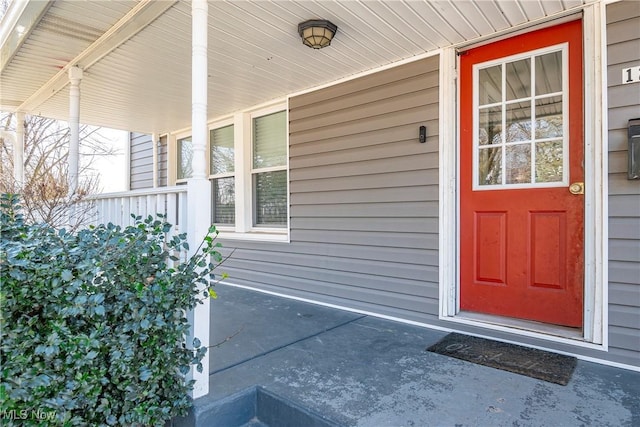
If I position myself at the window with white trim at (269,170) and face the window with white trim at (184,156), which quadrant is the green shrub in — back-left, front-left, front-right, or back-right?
back-left

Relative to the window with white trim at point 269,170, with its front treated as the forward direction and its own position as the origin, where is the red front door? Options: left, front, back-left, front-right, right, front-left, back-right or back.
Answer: left

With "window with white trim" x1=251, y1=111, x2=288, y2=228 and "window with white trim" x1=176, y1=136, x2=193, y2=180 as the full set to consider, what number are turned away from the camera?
0

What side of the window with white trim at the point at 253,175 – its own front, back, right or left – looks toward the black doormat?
left

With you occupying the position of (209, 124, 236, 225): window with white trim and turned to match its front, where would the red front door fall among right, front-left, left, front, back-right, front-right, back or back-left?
left

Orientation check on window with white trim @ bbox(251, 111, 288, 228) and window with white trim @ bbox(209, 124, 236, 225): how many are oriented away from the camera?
0

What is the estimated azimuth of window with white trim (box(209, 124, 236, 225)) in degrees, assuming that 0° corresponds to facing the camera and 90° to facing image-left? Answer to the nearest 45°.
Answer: approximately 45°

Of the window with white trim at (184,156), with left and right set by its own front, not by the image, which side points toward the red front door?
left

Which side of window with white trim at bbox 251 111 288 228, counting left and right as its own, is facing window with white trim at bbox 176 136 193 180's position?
right

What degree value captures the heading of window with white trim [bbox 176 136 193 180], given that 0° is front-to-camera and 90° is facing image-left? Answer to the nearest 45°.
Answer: approximately 45°

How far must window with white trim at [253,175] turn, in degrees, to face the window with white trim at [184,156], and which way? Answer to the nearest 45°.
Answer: approximately 90° to its right

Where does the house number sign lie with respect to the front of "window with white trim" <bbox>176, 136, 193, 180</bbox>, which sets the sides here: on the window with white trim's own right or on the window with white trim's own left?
on the window with white trim's own left

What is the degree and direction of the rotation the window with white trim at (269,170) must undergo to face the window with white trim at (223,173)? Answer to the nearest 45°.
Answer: approximately 90° to its right

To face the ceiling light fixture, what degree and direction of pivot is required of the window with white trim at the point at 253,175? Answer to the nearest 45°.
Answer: approximately 45° to its left
